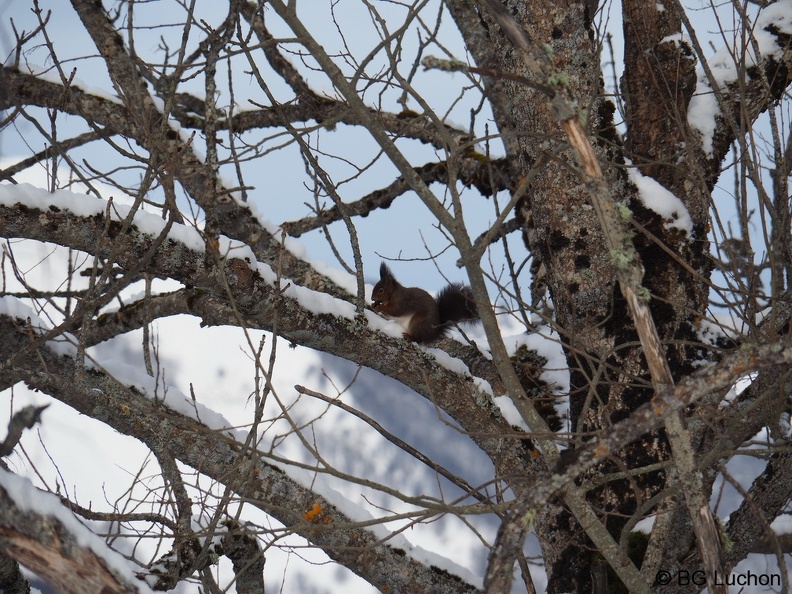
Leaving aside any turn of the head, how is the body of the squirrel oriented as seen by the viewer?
to the viewer's left
